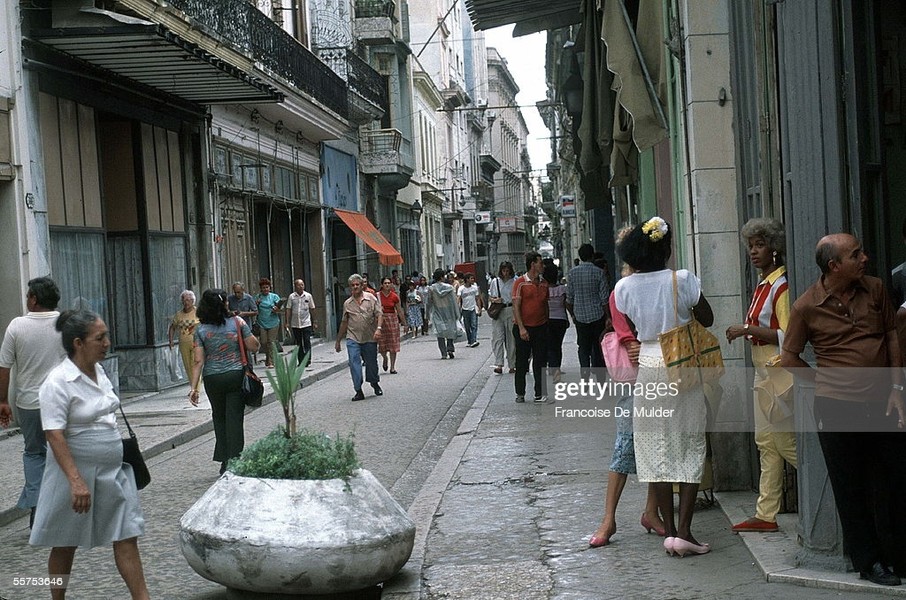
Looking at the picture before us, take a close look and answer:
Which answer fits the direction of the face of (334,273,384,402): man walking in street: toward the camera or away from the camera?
toward the camera

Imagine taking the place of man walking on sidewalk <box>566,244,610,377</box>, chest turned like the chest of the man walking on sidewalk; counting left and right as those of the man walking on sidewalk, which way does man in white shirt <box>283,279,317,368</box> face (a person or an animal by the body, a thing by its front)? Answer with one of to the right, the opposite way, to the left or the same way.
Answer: the opposite way

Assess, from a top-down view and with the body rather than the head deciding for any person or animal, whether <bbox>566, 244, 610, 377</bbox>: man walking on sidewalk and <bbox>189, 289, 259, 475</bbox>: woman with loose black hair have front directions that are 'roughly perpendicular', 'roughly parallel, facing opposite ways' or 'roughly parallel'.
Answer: roughly parallel

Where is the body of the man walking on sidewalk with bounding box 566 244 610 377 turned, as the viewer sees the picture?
away from the camera

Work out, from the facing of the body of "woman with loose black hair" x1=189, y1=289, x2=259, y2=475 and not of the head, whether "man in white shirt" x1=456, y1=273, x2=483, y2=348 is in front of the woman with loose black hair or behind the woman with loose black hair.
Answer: in front

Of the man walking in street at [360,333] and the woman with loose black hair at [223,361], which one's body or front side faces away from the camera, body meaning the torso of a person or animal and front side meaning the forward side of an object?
the woman with loose black hair

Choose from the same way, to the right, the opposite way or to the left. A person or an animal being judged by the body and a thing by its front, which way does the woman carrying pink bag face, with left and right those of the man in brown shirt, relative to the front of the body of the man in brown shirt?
to the right

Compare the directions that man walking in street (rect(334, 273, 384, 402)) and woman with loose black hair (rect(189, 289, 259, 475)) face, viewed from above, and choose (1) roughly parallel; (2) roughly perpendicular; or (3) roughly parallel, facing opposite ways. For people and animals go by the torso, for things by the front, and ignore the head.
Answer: roughly parallel, facing opposite ways

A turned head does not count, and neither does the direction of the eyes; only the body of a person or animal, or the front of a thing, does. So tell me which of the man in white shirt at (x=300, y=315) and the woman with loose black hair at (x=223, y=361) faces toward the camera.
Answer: the man in white shirt

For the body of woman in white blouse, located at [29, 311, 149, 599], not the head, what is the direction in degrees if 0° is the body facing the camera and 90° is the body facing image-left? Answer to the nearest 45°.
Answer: approximately 315°

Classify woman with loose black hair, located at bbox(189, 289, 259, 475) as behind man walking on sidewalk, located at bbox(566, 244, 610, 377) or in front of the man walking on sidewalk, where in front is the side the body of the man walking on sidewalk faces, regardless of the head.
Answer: behind

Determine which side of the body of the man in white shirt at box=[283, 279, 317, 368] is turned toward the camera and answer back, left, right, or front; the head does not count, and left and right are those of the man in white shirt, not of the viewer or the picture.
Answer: front

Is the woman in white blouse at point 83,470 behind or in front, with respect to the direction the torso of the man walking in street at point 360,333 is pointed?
in front

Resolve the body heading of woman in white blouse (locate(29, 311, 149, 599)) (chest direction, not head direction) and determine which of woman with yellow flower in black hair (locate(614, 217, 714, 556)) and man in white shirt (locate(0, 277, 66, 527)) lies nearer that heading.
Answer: the woman with yellow flower in black hair

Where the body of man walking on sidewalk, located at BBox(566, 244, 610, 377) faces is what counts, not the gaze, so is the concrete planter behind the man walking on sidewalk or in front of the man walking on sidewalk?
behind

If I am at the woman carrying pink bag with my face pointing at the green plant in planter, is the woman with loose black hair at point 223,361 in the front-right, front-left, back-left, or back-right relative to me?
front-right

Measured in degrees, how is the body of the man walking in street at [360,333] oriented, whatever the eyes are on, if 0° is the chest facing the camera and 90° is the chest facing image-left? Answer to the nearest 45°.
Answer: approximately 0°
